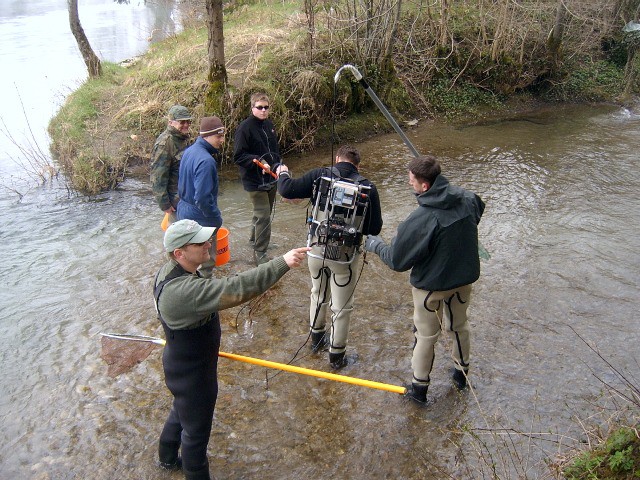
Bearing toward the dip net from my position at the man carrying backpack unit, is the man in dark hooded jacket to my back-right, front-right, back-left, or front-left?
back-left

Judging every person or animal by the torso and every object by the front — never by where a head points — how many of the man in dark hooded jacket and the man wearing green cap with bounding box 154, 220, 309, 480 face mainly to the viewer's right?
1

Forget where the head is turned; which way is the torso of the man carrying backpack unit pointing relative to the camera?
away from the camera

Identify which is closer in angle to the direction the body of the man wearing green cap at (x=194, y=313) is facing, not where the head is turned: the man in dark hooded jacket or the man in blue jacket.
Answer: the man in dark hooded jacket

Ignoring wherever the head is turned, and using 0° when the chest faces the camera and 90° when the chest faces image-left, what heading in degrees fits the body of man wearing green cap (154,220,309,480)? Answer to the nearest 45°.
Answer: approximately 270°

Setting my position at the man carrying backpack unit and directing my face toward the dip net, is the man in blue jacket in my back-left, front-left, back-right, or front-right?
front-right

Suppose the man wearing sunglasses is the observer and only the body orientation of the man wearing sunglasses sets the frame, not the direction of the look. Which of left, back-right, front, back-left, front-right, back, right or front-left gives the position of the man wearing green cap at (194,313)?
front-right

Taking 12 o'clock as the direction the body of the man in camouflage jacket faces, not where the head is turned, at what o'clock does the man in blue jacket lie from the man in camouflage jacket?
The man in blue jacket is roughly at 1 o'clock from the man in camouflage jacket.

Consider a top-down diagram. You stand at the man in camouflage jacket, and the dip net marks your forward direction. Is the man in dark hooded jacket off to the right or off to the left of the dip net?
left

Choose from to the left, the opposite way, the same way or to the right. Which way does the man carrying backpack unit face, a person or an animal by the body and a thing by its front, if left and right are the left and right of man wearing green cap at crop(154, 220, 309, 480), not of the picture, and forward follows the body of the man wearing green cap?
to the left

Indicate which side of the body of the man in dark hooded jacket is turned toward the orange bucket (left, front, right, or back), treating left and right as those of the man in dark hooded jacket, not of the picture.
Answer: front

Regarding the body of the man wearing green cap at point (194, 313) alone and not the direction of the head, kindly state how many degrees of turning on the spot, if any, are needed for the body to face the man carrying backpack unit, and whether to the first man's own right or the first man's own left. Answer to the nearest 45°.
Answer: approximately 45° to the first man's own left

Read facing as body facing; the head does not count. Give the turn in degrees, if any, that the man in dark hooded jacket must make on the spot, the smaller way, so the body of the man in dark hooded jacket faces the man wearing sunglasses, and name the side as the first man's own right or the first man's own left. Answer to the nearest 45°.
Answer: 0° — they already face them

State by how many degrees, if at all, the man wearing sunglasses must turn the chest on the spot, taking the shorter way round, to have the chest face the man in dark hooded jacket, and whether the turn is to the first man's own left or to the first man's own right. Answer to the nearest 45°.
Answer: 0° — they already face them

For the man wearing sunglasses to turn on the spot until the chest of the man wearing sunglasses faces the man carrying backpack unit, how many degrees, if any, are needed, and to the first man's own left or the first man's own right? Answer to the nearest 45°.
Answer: approximately 45° to the first man's own right

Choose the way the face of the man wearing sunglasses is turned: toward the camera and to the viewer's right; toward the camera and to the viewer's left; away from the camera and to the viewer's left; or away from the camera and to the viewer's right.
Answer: toward the camera and to the viewer's right

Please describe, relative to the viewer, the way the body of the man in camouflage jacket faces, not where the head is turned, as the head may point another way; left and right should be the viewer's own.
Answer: facing the viewer and to the right of the viewer
